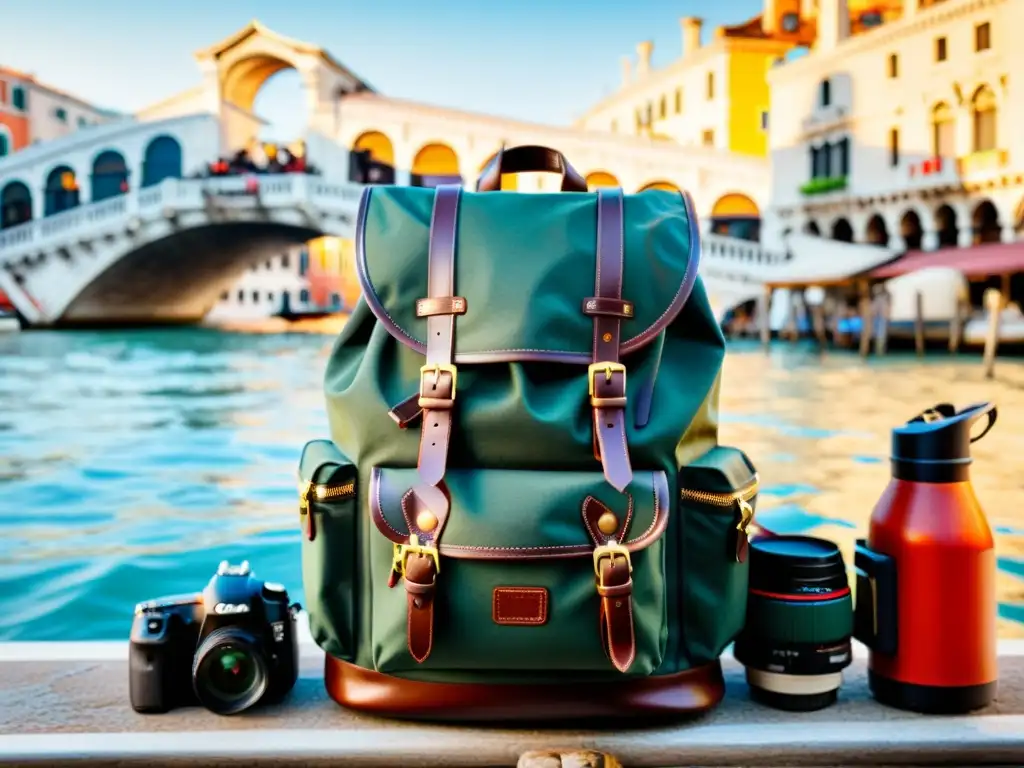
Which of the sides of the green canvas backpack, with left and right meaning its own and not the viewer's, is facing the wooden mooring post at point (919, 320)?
back

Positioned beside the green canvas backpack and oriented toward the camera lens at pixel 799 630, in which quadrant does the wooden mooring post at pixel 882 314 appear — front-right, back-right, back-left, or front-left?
front-left

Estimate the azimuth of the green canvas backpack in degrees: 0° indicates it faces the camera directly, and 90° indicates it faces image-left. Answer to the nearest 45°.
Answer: approximately 0°

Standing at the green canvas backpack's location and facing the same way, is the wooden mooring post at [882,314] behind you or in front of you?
behind

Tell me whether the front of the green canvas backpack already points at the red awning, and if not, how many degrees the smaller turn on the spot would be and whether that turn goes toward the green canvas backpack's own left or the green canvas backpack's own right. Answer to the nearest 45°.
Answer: approximately 135° to the green canvas backpack's own left
